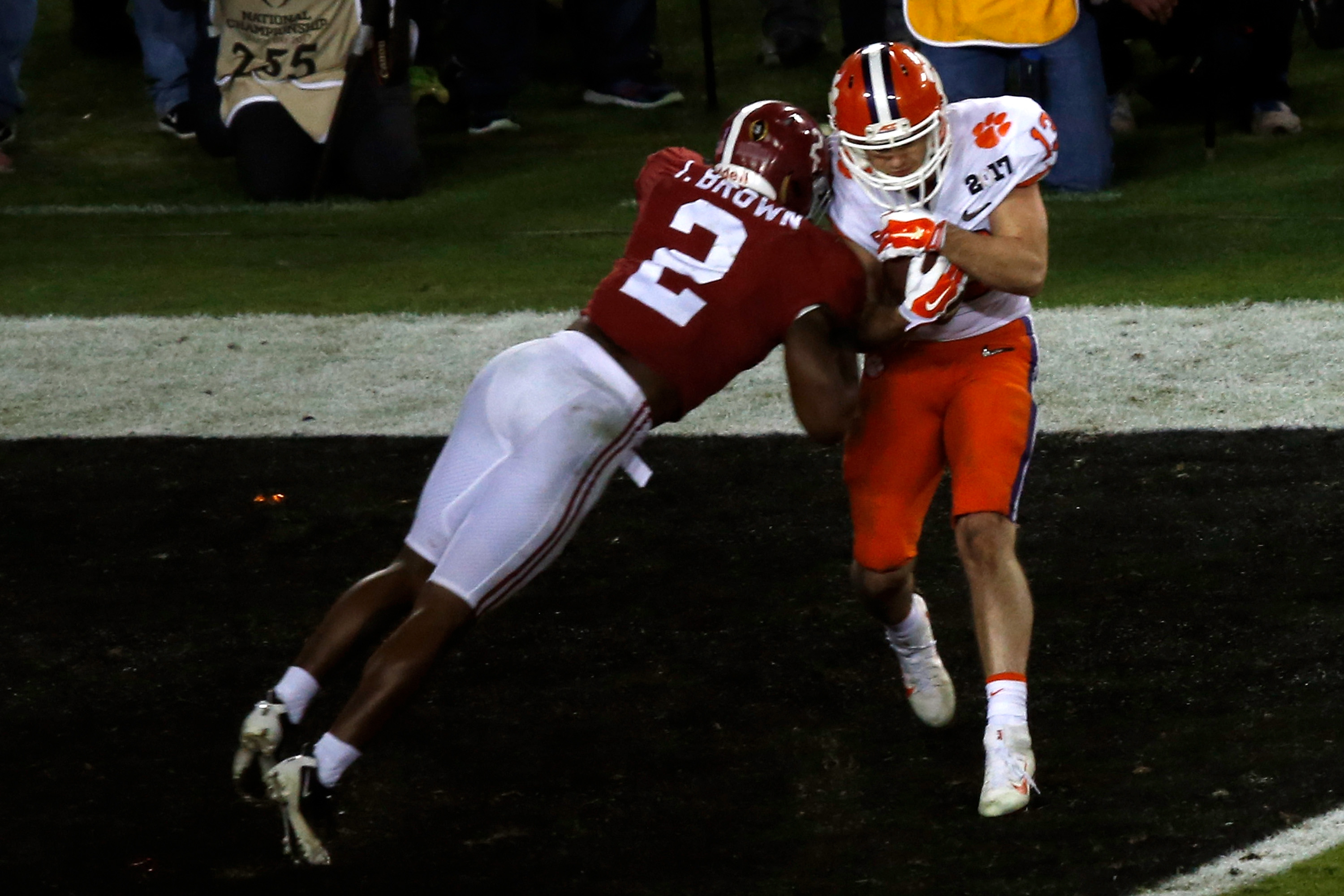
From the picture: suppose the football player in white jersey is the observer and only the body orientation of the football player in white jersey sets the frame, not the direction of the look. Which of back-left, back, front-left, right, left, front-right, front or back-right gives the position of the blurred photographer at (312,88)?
back-right

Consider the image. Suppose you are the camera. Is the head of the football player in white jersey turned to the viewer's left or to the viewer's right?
to the viewer's left

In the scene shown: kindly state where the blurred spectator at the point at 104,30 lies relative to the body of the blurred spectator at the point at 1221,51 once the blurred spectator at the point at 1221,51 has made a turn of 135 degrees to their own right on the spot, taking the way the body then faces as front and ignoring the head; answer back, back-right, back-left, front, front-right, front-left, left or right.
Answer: front-left

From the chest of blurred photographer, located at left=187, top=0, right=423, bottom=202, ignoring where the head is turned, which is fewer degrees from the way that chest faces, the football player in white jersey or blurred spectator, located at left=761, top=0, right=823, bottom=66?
the football player in white jersey

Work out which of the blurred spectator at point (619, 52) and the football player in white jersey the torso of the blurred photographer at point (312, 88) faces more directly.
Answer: the football player in white jersey

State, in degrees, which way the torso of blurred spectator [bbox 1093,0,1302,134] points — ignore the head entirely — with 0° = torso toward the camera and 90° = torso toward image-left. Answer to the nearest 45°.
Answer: approximately 0°

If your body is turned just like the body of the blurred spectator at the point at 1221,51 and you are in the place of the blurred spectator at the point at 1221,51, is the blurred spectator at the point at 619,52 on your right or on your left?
on your right

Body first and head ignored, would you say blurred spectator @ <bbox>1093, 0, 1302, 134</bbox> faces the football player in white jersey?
yes

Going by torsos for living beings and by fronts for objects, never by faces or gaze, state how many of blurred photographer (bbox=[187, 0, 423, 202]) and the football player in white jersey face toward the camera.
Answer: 2

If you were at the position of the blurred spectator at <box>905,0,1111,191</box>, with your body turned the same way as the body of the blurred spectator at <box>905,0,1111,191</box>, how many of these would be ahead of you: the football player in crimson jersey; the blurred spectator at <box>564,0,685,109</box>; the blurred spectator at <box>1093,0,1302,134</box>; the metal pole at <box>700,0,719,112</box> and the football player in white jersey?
2
